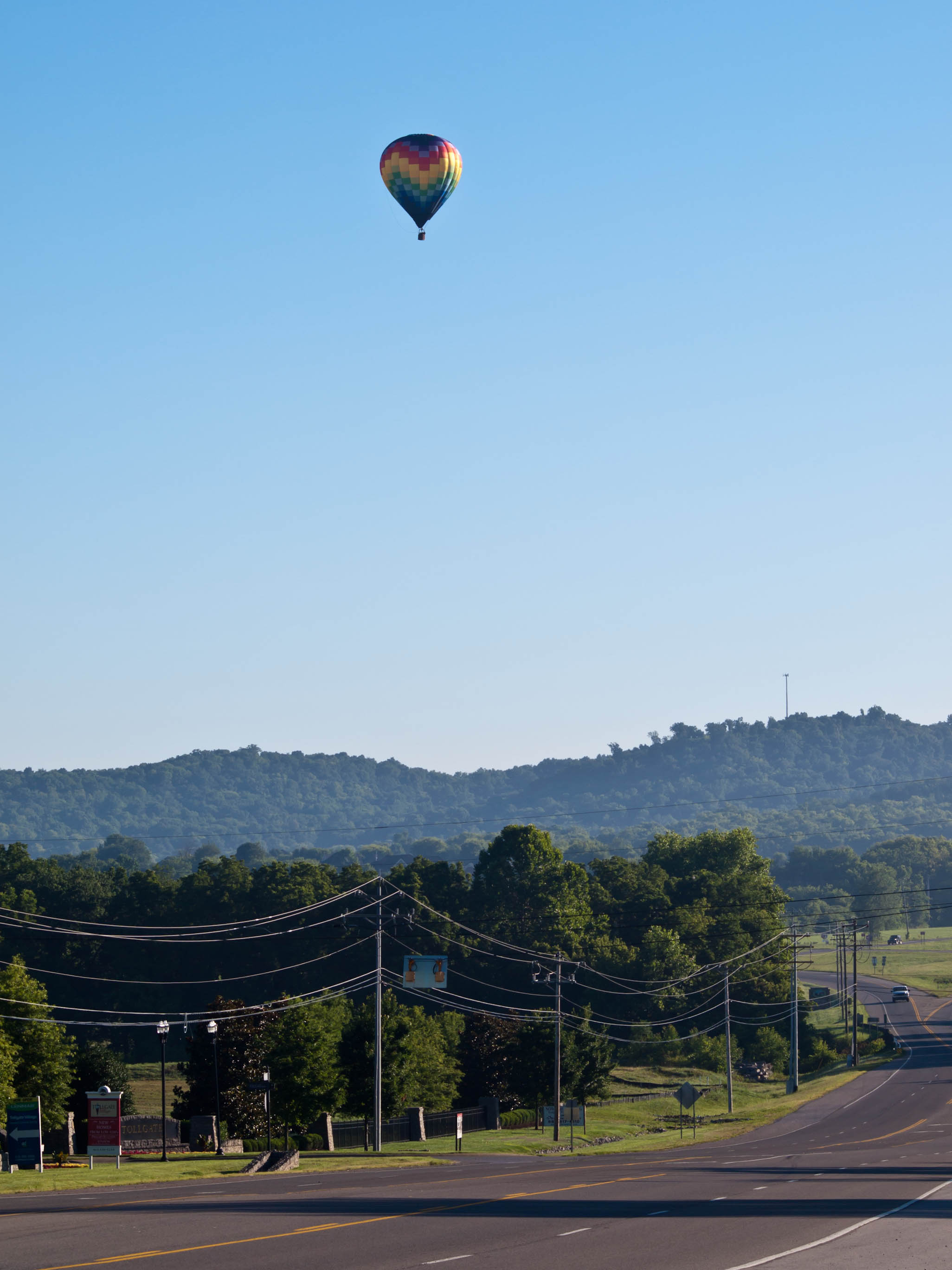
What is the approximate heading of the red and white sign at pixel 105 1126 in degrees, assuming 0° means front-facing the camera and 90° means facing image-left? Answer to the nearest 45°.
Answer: approximately 0°
